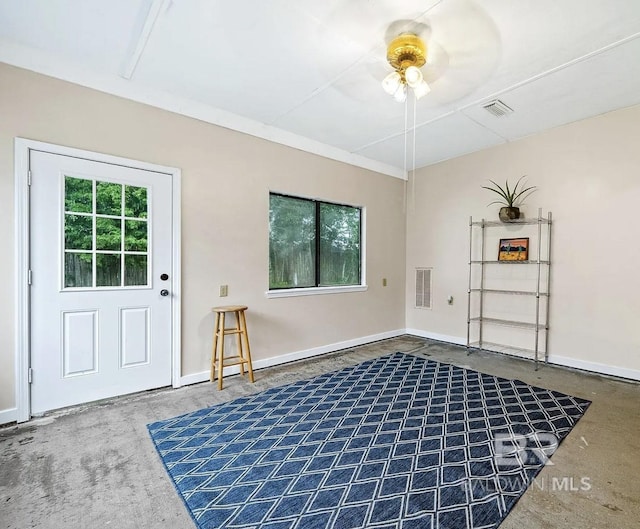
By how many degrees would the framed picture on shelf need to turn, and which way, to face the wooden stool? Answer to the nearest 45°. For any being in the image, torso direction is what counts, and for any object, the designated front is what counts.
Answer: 0° — it already faces it

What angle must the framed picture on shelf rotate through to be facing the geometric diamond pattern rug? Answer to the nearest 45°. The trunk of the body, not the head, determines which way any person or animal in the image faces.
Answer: approximately 45° to its left

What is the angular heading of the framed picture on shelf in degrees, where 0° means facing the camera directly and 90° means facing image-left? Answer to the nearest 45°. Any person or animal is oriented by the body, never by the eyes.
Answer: approximately 45°

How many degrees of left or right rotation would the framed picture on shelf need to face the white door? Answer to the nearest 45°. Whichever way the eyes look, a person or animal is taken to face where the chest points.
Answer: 0° — it already faces it

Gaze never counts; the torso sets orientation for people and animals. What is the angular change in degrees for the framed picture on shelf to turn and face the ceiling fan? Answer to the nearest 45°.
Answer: approximately 45° to its left

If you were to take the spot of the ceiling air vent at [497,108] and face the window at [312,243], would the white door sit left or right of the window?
left

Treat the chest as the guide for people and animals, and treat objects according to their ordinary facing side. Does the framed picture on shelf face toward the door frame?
yes
